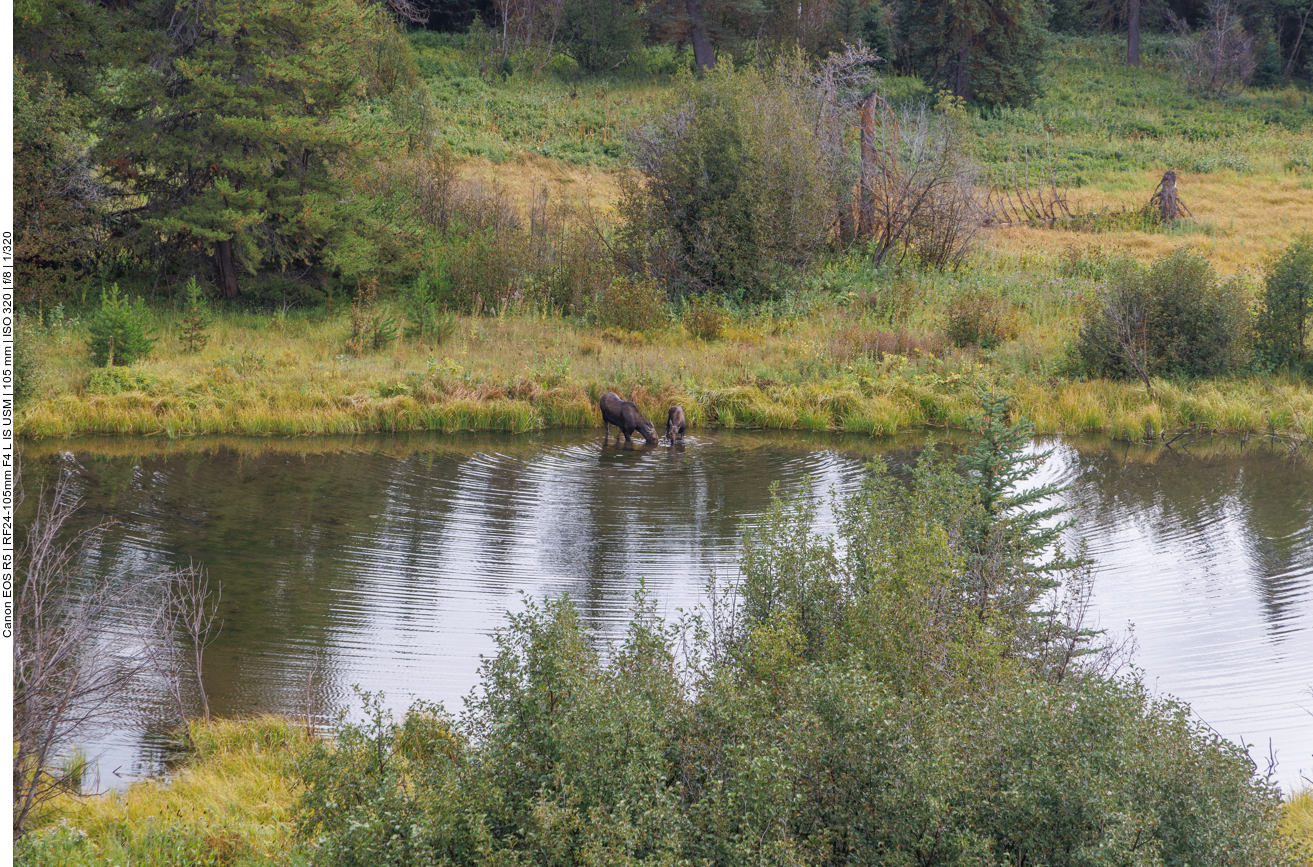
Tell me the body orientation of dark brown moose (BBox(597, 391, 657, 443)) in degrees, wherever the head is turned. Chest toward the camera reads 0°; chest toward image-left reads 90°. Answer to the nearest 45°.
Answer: approximately 315°

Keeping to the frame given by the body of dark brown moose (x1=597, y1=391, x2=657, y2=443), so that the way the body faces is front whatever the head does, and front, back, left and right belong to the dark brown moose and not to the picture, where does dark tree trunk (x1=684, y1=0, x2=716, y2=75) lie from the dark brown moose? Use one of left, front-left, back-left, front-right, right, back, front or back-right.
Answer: back-left

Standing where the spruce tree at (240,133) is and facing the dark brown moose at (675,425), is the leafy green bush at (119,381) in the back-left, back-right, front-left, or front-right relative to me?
front-right

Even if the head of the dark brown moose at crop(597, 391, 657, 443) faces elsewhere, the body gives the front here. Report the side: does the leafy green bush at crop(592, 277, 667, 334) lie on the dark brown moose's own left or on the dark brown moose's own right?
on the dark brown moose's own left

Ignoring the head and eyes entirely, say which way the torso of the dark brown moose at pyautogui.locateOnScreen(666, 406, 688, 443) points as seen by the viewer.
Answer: toward the camera

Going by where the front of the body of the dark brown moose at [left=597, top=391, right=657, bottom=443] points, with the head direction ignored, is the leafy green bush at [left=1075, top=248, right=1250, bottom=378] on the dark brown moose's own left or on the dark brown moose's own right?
on the dark brown moose's own left

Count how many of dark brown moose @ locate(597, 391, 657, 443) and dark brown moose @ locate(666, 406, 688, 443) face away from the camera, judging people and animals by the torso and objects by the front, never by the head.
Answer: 0

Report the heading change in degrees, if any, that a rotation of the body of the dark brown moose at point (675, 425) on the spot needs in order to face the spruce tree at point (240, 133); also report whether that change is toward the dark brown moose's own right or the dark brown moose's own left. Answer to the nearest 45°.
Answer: approximately 135° to the dark brown moose's own right

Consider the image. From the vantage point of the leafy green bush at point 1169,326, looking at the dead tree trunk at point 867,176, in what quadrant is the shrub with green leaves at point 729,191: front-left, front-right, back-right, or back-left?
front-left
